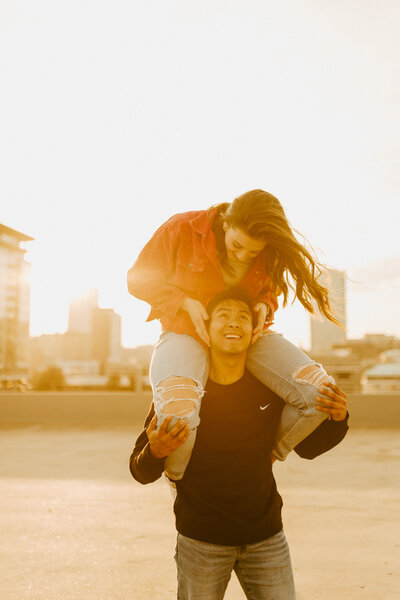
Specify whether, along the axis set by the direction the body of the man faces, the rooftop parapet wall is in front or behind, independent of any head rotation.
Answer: behind

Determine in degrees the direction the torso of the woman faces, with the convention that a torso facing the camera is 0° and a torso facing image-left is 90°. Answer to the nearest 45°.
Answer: approximately 0°

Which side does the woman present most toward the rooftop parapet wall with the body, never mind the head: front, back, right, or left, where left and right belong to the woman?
back
